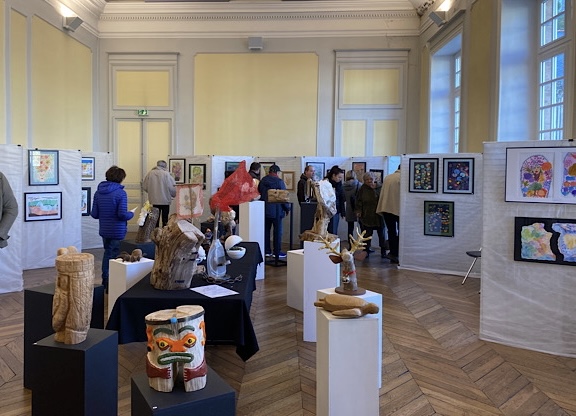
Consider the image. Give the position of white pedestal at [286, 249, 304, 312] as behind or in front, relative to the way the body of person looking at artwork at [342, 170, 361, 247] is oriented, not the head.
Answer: behind

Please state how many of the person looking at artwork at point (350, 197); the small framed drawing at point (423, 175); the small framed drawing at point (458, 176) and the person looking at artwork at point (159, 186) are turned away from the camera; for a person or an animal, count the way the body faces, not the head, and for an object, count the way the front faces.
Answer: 2

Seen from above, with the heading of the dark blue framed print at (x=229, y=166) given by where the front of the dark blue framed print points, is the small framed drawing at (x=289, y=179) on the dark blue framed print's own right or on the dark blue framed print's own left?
on the dark blue framed print's own left

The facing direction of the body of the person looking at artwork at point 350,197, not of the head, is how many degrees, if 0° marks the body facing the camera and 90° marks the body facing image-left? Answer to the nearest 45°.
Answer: approximately 180°

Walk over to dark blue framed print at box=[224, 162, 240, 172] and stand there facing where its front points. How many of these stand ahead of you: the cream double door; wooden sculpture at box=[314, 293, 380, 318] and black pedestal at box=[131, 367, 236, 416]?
2

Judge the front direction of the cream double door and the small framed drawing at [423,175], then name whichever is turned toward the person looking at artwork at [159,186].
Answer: the cream double door

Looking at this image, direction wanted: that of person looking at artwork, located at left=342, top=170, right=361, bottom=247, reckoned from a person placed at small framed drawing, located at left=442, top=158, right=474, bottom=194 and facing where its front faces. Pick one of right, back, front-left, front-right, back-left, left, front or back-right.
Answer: back-right

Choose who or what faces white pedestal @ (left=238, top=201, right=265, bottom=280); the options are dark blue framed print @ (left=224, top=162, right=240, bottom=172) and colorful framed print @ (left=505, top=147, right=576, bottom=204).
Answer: dark blue framed print @ (left=224, top=162, right=240, bottom=172)

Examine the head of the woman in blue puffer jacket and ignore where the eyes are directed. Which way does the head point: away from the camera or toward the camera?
away from the camera

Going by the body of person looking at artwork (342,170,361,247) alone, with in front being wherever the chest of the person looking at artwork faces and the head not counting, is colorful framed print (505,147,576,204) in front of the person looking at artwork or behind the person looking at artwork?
behind

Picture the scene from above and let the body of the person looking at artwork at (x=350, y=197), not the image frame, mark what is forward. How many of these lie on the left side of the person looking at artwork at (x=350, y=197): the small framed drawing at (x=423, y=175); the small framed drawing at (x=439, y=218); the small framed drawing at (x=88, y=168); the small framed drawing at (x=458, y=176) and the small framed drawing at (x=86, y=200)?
2
